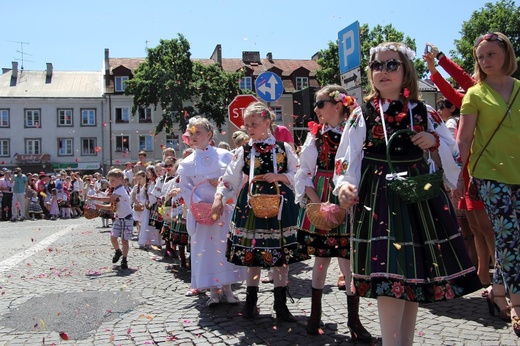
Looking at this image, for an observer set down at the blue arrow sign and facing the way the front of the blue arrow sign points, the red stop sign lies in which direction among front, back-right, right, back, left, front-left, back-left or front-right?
right

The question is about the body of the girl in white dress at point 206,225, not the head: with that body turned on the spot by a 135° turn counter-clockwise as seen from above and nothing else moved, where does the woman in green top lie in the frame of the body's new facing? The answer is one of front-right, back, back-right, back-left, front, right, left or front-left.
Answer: right

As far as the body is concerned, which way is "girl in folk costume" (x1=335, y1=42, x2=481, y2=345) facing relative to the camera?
toward the camera

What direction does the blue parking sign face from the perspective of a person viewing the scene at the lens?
facing the viewer and to the left of the viewer

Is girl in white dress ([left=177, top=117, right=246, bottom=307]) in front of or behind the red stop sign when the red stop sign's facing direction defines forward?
in front

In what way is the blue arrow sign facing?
toward the camera

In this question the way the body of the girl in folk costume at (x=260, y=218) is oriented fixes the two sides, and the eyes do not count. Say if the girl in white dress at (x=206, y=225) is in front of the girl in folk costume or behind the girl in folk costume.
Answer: behind

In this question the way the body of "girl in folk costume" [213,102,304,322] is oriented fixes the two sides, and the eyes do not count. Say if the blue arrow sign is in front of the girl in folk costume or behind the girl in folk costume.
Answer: behind

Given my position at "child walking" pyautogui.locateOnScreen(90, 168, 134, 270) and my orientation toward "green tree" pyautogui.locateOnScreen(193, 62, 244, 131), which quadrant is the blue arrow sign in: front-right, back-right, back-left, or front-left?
front-right

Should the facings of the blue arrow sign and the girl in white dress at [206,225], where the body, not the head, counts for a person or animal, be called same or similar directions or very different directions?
same or similar directions

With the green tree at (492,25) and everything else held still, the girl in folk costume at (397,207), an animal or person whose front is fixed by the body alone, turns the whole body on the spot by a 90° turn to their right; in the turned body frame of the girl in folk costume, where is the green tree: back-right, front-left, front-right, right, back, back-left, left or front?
right

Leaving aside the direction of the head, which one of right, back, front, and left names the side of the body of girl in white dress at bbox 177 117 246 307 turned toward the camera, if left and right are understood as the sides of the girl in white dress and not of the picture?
front

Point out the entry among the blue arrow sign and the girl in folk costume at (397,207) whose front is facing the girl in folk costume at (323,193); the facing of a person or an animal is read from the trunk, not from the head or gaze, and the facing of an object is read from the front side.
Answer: the blue arrow sign

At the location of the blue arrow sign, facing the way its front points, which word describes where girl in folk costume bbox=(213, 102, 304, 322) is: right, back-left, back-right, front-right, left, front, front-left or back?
front

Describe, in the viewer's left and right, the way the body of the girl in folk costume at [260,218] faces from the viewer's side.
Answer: facing the viewer

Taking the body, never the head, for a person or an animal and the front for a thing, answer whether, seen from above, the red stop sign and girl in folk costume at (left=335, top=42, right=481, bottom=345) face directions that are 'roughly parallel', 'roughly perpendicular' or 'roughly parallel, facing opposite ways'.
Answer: roughly parallel
